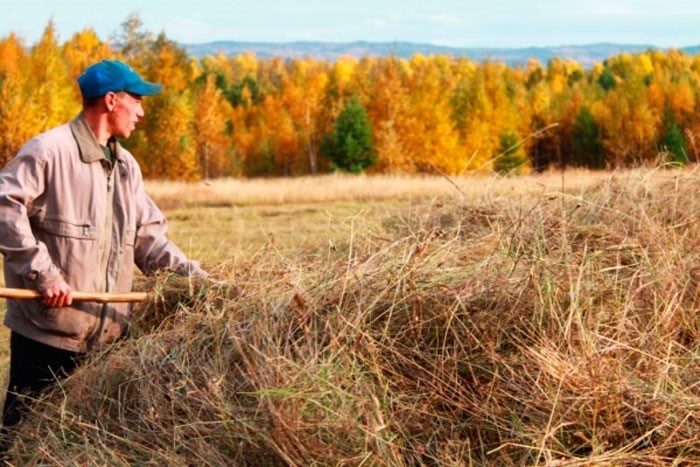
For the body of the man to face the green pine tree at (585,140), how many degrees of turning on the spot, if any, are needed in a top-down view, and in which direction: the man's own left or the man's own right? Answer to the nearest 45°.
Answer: approximately 90° to the man's own left

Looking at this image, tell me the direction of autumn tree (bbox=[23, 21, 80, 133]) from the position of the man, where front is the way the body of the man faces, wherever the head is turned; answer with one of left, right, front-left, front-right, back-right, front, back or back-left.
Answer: back-left

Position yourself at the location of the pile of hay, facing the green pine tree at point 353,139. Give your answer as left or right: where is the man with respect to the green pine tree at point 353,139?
left

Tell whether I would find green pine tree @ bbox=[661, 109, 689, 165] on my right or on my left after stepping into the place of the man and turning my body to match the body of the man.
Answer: on my left

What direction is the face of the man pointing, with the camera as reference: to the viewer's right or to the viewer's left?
to the viewer's right

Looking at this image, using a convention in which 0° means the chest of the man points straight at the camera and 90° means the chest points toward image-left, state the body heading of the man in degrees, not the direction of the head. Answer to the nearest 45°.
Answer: approximately 315°

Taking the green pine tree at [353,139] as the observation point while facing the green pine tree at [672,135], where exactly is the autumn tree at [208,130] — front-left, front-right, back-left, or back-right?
back-right

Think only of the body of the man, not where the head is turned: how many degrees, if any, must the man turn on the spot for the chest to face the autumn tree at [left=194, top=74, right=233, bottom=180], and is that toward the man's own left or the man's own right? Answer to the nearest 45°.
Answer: approximately 135° to the man's own left

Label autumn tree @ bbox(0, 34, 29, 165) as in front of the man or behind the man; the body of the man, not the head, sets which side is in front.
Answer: behind

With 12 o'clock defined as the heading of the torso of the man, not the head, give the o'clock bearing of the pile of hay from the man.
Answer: The pile of hay is roughly at 12 o'clock from the man.

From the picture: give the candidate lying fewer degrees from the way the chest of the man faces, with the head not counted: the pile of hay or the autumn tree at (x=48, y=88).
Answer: the pile of hay
